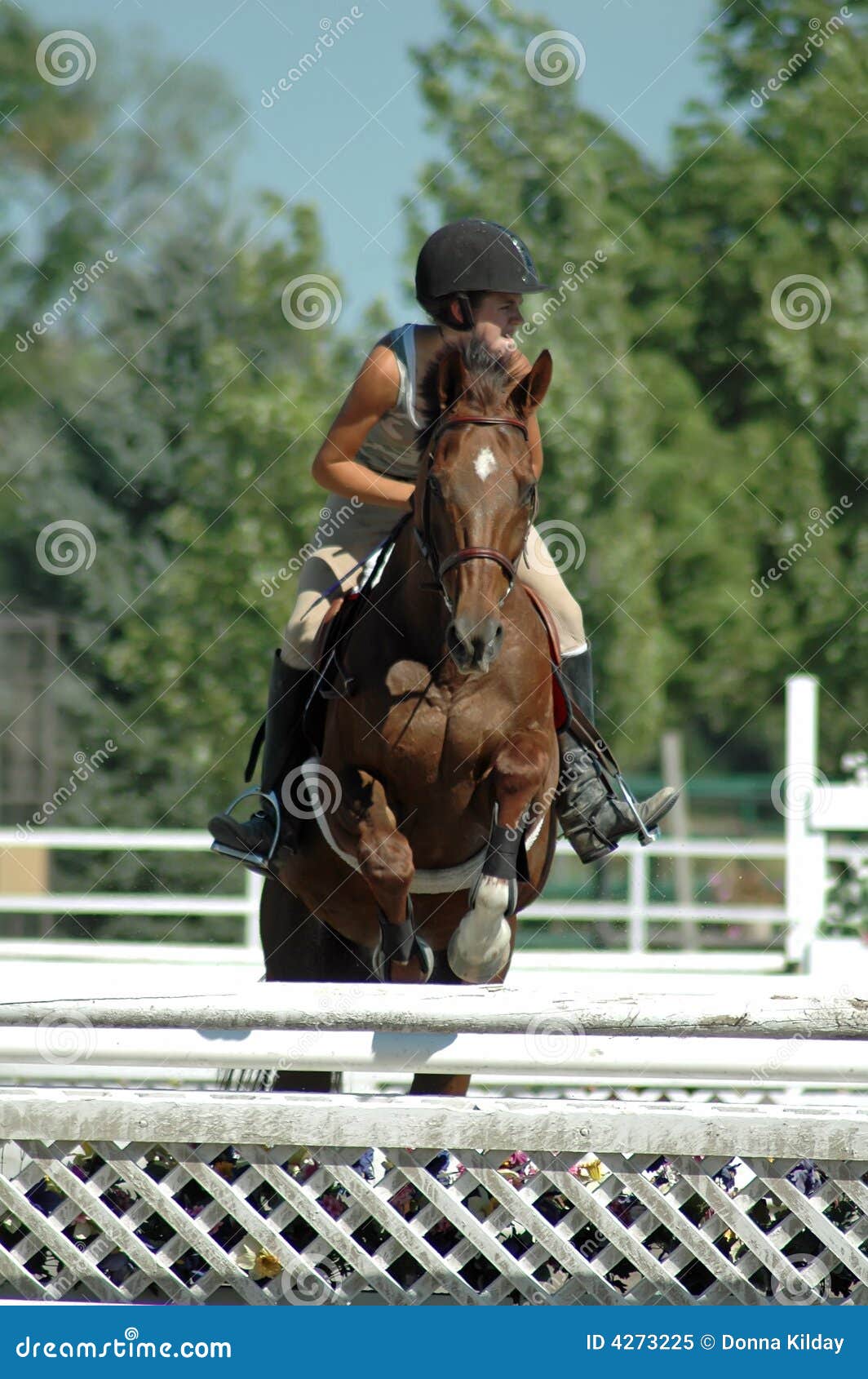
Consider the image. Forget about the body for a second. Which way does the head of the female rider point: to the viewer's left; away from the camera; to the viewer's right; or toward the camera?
to the viewer's right

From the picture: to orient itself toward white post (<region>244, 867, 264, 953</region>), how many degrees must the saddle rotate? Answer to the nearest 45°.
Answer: approximately 180°

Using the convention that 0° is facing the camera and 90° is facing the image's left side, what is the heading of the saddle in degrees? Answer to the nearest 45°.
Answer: approximately 0°

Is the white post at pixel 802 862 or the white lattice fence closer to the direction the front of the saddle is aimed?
the white lattice fence

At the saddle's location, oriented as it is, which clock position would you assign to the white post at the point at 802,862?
The white post is roughly at 7 o'clock from the saddle.

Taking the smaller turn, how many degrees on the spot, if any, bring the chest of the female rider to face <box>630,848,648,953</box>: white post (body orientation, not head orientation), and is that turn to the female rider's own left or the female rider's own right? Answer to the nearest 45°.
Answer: approximately 180°

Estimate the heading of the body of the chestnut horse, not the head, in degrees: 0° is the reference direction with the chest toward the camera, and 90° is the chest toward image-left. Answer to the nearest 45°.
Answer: approximately 0°

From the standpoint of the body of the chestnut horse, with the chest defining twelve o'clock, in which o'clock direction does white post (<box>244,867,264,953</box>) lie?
The white post is roughly at 6 o'clock from the chestnut horse.
